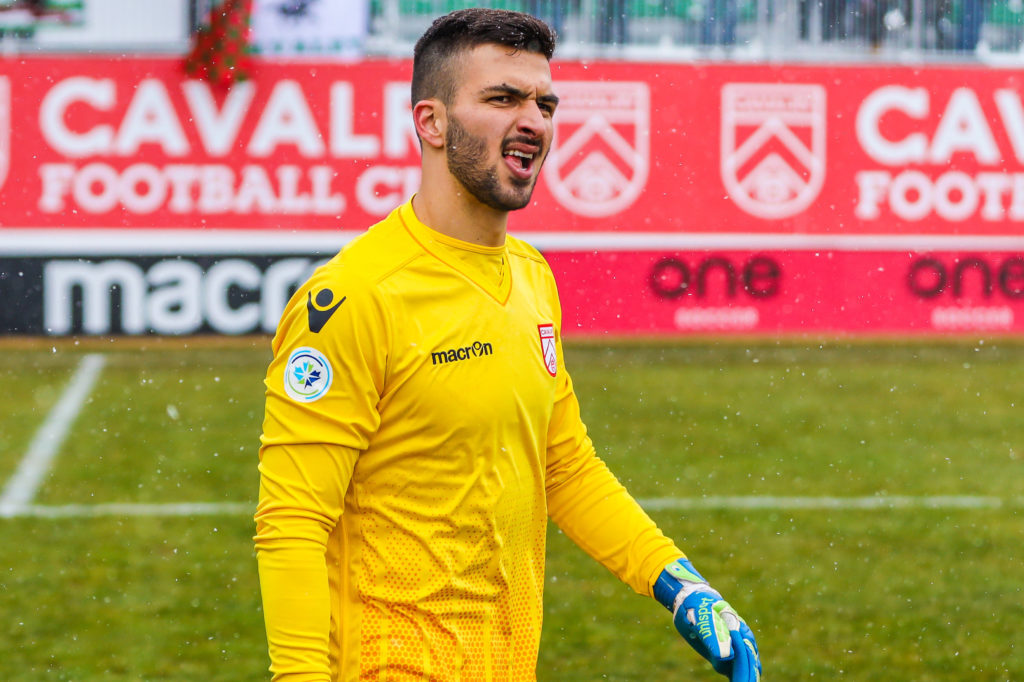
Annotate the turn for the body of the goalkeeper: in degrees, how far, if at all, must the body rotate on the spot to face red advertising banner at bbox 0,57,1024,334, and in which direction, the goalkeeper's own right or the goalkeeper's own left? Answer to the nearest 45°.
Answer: approximately 135° to the goalkeeper's own left

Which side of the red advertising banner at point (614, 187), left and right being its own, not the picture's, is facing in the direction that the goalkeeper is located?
front

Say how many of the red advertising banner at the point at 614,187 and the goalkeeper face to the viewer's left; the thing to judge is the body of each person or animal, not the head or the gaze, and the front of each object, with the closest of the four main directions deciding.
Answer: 0

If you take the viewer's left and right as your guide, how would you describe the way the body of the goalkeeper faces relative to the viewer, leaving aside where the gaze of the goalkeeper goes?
facing the viewer and to the right of the viewer

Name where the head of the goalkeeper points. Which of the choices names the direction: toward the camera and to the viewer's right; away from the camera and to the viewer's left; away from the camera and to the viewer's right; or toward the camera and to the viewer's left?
toward the camera and to the viewer's right

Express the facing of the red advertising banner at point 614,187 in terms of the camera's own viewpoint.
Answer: facing the viewer
